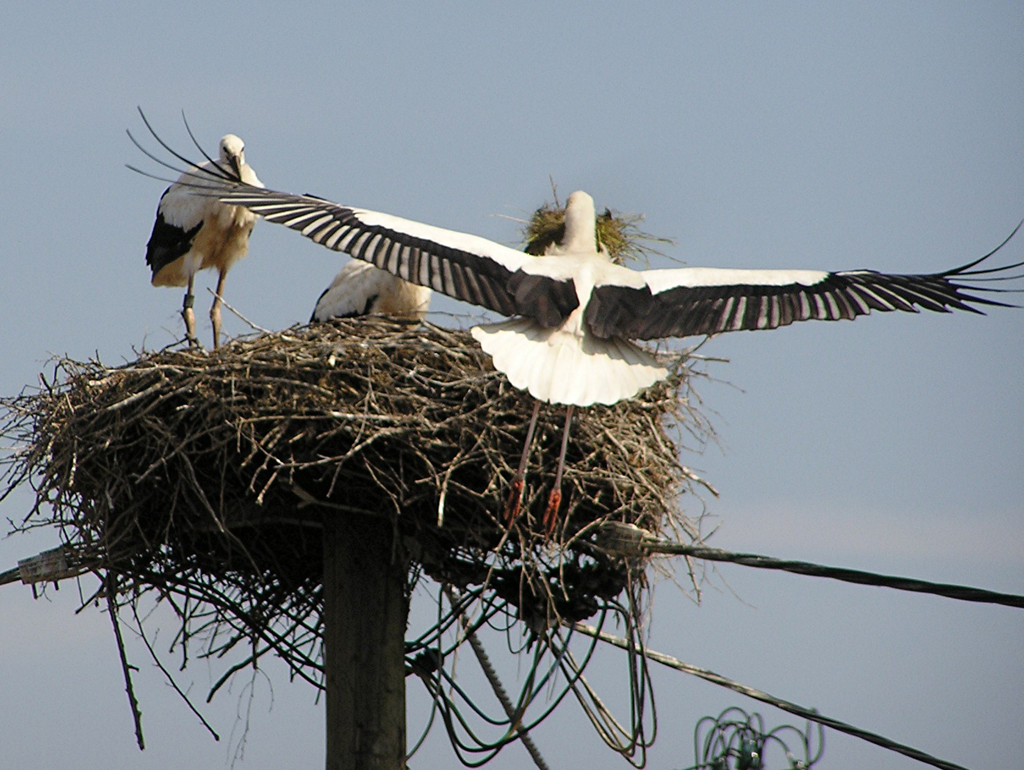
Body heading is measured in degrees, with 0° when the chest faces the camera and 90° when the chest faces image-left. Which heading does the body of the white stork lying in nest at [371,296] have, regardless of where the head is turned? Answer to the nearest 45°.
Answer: approximately 270°

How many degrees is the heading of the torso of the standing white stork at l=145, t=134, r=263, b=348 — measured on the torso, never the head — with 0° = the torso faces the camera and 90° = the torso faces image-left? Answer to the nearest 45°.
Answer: approximately 315°
